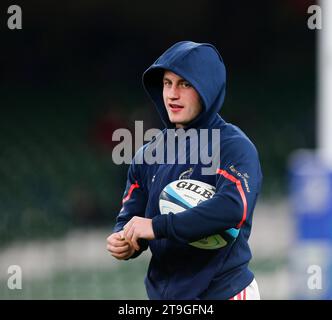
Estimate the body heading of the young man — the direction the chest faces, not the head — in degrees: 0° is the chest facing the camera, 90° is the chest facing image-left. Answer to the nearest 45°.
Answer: approximately 45°
